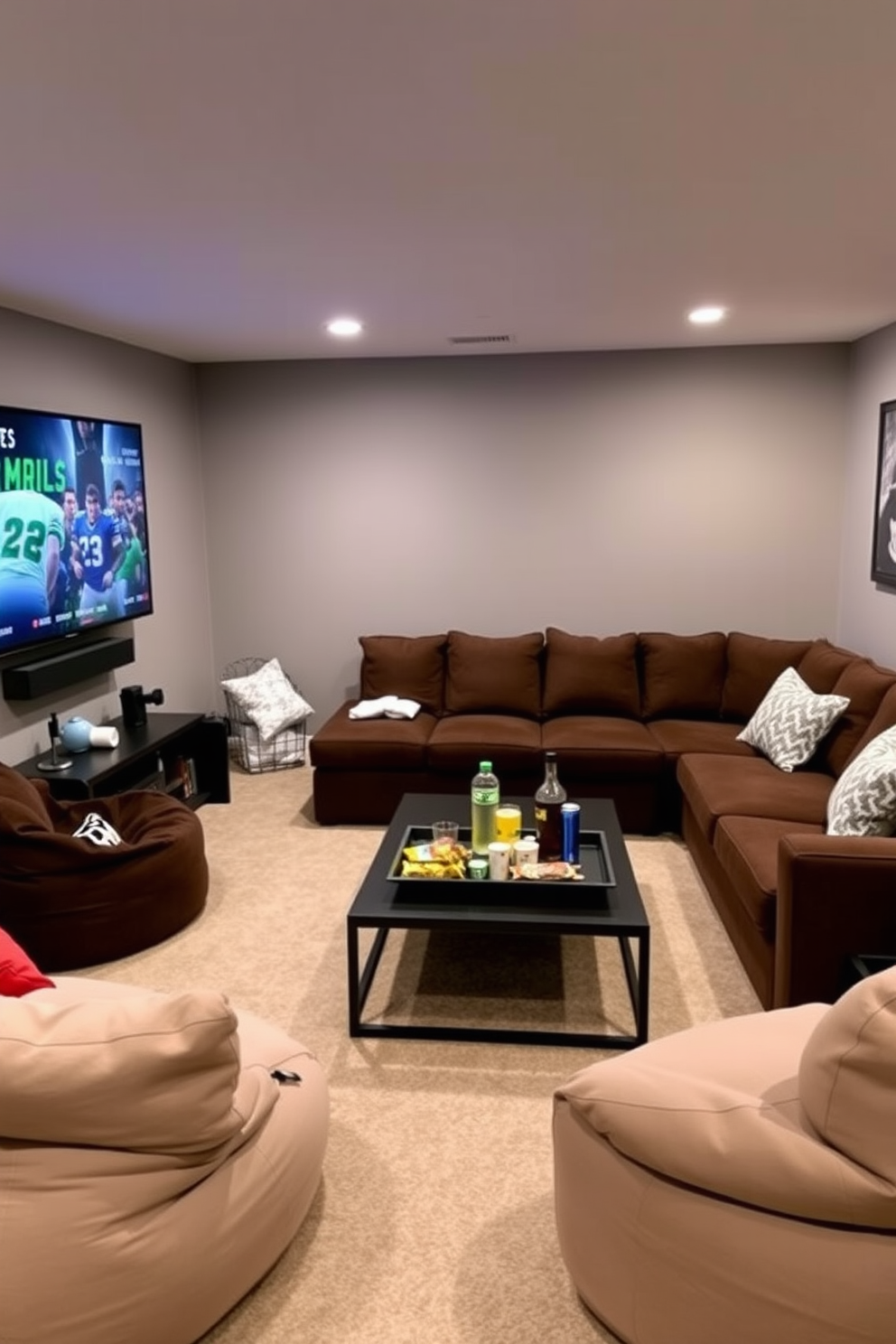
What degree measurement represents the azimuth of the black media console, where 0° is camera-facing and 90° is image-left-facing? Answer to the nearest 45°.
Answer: approximately 315°

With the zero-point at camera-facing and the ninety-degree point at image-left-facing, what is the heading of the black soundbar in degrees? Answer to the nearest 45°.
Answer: approximately 315°

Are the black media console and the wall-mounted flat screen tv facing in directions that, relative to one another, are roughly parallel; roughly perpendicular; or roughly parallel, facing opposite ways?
roughly parallel

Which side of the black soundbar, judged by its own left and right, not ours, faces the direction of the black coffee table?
front

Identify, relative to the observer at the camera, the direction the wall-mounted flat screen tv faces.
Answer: facing the viewer and to the right of the viewer

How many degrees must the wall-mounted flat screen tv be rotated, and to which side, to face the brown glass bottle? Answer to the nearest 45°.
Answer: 0° — it already faces it

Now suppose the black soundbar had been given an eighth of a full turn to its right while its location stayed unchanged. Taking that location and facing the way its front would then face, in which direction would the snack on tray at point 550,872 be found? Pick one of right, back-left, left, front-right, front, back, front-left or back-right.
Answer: front-left

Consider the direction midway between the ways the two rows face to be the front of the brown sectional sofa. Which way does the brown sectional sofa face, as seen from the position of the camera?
facing the viewer and to the left of the viewer

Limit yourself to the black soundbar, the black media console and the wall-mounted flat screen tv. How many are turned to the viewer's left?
0

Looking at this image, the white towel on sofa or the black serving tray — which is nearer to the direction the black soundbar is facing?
the black serving tray

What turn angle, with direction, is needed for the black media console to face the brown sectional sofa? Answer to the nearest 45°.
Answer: approximately 45° to its left

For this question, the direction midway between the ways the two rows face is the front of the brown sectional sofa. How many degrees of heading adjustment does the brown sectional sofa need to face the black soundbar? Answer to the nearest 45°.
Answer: approximately 45° to its right

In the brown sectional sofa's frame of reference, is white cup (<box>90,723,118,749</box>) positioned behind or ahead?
ahead

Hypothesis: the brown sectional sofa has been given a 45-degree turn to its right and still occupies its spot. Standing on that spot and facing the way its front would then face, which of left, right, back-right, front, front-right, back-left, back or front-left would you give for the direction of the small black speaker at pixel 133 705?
front

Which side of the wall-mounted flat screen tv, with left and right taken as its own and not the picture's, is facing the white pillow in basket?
left

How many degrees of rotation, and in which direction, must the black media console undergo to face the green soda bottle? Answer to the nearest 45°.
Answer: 0° — it already faces it

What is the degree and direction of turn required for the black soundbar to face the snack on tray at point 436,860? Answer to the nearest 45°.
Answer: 0° — it already faces it

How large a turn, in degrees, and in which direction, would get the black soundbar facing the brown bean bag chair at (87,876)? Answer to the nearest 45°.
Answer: approximately 45° to its right
